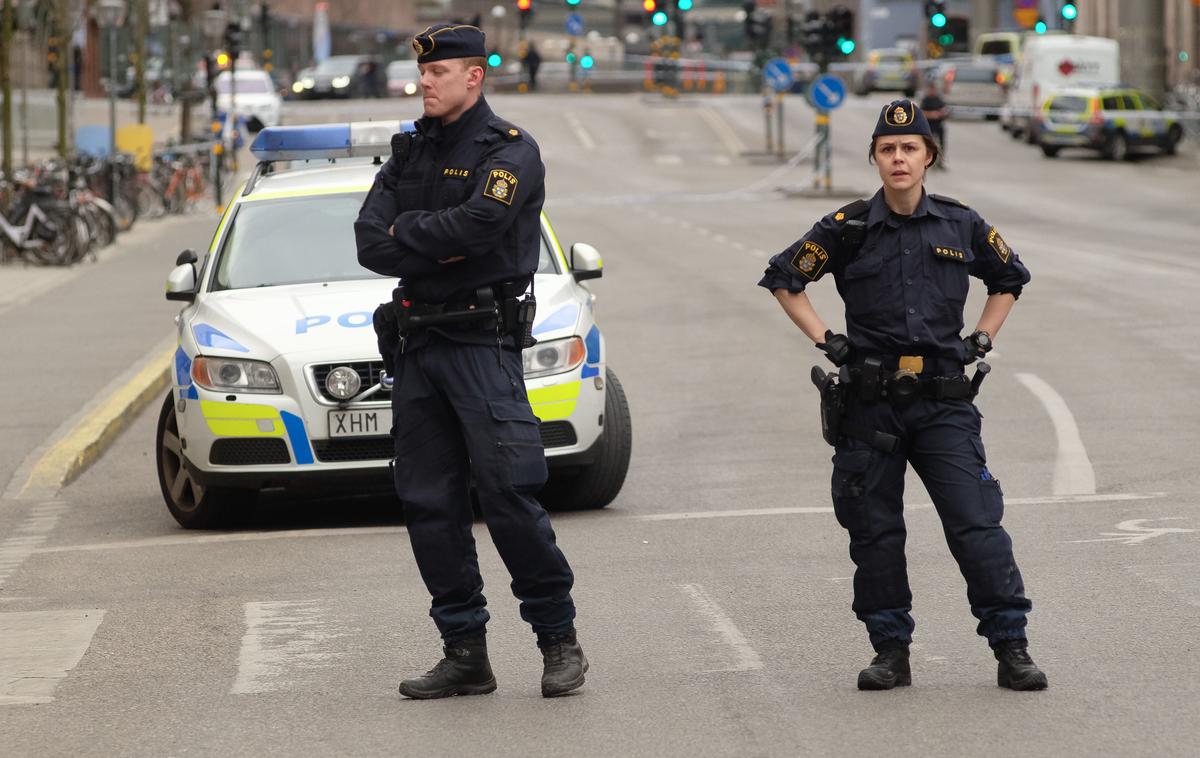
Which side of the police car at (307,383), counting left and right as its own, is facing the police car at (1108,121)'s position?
back

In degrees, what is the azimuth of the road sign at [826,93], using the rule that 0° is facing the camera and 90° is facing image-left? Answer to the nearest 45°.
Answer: approximately 0°

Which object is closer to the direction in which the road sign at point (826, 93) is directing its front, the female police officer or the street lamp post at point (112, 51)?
the female police officer

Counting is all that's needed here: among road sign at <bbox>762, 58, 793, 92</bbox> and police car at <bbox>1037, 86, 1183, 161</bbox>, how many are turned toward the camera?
1

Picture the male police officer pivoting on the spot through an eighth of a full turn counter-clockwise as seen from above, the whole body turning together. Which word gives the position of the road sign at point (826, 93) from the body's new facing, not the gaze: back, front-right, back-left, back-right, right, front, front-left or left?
back

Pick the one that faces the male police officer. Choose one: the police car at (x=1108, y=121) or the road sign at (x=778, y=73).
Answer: the road sign

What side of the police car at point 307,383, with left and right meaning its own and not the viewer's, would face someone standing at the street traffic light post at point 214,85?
back

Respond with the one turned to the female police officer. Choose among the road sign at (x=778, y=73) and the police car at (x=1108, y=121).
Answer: the road sign

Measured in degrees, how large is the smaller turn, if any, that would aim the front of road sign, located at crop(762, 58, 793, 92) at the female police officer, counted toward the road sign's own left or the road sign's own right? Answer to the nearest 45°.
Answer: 0° — it already faces them

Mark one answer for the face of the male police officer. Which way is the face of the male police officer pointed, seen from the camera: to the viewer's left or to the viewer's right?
to the viewer's left

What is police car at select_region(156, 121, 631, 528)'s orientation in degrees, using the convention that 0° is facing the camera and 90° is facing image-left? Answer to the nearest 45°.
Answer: approximately 0°
